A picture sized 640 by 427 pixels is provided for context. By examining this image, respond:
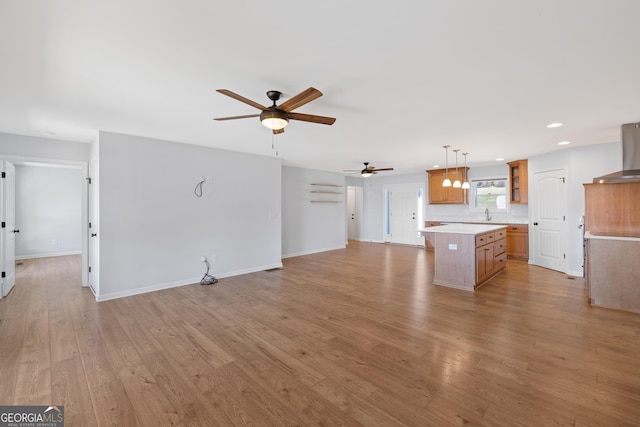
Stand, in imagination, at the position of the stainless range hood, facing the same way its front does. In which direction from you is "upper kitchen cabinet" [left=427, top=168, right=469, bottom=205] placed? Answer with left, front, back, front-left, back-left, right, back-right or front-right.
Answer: front-right

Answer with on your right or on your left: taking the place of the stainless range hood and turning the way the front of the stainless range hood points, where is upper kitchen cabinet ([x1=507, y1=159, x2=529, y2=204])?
on your right

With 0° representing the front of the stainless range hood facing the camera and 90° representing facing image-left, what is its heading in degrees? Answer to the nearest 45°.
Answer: approximately 90°

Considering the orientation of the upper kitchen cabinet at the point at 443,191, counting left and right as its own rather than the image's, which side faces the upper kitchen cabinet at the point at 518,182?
left

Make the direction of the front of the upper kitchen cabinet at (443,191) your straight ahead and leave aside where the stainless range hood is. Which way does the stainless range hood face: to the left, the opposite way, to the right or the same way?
to the right

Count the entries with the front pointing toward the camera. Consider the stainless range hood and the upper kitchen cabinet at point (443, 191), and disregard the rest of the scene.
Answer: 1

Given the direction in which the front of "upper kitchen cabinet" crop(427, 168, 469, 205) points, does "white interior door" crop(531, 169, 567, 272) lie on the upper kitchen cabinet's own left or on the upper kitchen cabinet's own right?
on the upper kitchen cabinet's own left

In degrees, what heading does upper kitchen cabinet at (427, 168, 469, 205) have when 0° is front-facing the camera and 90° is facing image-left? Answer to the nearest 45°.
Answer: approximately 0°

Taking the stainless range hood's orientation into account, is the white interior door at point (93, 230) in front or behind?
in front

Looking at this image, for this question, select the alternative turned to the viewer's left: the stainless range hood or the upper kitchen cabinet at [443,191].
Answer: the stainless range hood

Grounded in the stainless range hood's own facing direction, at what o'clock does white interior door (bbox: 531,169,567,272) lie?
The white interior door is roughly at 2 o'clock from the stainless range hood.

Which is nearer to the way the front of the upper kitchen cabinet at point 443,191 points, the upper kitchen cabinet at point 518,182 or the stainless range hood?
the stainless range hood

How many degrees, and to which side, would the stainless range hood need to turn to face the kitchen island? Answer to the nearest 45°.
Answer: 0° — it already faces it

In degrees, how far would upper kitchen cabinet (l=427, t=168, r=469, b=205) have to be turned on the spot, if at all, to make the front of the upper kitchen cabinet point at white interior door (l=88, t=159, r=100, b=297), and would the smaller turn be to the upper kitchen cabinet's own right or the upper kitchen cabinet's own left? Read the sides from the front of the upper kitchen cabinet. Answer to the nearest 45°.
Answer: approximately 45° to the upper kitchen cabinet's own right
